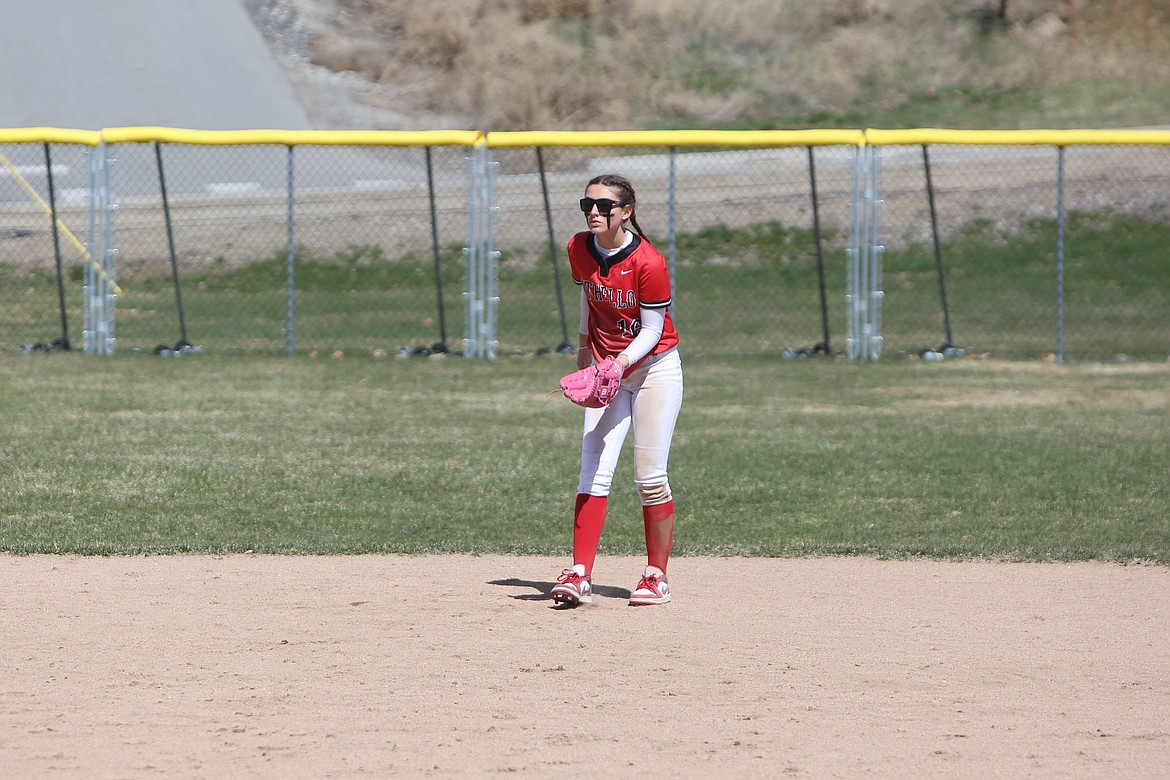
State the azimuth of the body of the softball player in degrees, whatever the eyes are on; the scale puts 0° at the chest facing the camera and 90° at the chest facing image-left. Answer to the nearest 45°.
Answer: approximately 45°

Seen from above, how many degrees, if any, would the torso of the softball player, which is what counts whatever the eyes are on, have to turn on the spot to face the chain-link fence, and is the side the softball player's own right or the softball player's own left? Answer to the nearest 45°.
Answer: approximately 135° to the softball player's own right

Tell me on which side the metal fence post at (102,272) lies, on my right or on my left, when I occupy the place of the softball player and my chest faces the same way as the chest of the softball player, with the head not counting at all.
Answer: on my right

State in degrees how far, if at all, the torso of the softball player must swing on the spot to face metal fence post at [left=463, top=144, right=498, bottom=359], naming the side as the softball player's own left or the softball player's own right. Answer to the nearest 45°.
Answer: approximately 135° to the softball player's own right
